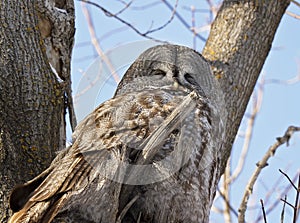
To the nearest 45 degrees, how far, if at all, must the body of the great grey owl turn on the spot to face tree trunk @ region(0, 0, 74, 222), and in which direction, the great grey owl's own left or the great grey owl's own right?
approximately 180°
